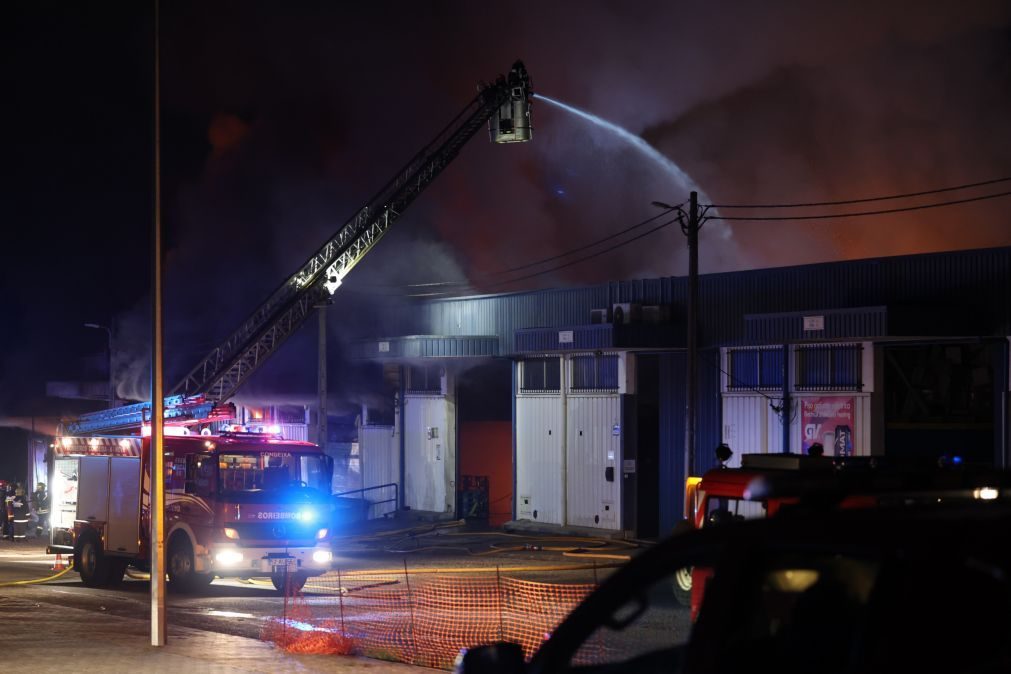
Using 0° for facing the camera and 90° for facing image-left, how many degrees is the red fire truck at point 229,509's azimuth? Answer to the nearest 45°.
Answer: approximately 315°

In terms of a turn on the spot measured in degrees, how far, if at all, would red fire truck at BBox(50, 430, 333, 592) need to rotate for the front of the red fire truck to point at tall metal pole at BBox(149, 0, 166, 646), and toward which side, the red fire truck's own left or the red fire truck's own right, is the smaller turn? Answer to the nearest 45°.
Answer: approximately 45° to the red fire truck's own right

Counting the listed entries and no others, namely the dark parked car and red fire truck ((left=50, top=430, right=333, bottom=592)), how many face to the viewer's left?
1

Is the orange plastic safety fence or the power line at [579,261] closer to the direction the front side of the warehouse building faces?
the orange plastic safety fence

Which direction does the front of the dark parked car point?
to the viewer's left

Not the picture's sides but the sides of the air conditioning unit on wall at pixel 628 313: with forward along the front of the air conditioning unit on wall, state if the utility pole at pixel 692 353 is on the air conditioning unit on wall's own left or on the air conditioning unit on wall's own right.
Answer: on the air conditioning unit on wall's own left

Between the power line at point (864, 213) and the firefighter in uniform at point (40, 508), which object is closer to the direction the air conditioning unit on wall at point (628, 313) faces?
the firefighter in uniform
